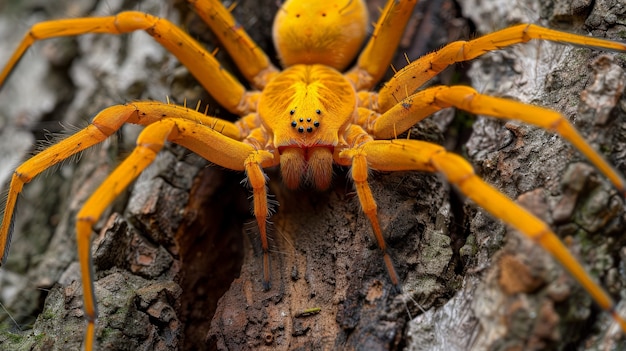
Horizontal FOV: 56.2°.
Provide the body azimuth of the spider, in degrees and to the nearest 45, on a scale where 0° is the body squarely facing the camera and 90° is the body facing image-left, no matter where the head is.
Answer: approximately 0°
